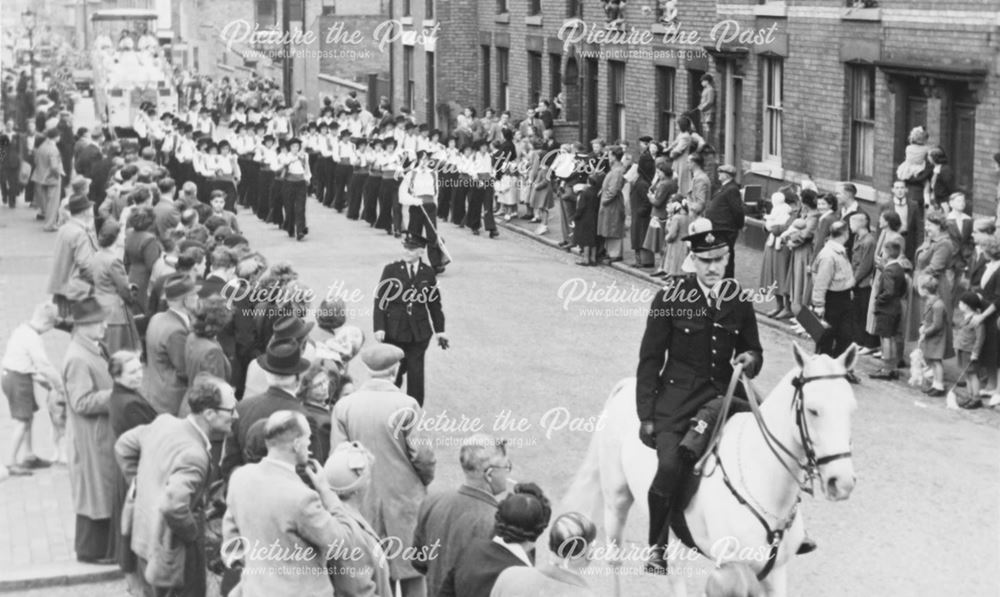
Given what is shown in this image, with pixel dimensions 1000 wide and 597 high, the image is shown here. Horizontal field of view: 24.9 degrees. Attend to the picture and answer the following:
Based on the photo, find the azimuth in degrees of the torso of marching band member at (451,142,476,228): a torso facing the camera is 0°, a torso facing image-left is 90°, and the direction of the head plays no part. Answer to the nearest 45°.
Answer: approximately 315°

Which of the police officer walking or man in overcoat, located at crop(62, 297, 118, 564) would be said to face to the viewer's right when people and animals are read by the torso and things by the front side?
the man in overcoat

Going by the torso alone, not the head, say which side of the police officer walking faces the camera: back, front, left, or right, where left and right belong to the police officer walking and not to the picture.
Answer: front

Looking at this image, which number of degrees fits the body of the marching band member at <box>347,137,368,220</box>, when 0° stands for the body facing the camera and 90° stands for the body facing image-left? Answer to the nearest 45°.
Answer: approximately 315°

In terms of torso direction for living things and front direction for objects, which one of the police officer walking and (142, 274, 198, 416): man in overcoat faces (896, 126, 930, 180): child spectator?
the man in overcoat

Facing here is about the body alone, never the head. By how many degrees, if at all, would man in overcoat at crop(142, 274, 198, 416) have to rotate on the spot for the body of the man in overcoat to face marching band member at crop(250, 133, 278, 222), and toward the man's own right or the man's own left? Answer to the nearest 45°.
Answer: approximately 45° to the man's own left

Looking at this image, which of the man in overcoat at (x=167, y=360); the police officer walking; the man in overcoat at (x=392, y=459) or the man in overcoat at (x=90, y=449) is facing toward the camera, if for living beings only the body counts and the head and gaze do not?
the police officer walking

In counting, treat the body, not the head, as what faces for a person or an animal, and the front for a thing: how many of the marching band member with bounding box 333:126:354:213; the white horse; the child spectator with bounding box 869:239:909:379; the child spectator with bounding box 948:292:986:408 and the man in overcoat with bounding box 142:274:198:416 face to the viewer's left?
2

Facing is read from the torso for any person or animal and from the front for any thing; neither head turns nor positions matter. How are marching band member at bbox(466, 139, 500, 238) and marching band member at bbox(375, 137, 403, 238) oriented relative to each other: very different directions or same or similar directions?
same or similar directions

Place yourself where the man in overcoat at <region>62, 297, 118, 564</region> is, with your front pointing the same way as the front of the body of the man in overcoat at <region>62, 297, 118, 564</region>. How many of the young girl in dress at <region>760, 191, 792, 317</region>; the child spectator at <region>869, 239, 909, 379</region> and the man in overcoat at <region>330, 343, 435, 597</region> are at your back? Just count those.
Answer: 0

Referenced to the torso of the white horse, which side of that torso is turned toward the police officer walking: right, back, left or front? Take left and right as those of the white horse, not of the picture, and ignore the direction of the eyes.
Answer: back

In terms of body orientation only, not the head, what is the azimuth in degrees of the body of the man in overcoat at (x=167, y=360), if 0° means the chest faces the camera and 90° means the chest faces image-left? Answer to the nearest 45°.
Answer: approximately 225°

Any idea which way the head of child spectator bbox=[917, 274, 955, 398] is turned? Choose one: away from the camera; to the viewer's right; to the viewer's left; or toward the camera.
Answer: to the viewer's left

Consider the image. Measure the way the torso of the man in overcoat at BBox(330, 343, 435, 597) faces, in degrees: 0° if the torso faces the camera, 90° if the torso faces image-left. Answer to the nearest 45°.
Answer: approximately 225°

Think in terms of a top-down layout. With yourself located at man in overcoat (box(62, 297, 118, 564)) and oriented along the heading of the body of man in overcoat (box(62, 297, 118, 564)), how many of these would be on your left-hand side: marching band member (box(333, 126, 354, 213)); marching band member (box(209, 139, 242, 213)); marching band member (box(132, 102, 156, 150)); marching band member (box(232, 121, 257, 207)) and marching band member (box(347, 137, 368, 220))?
5
